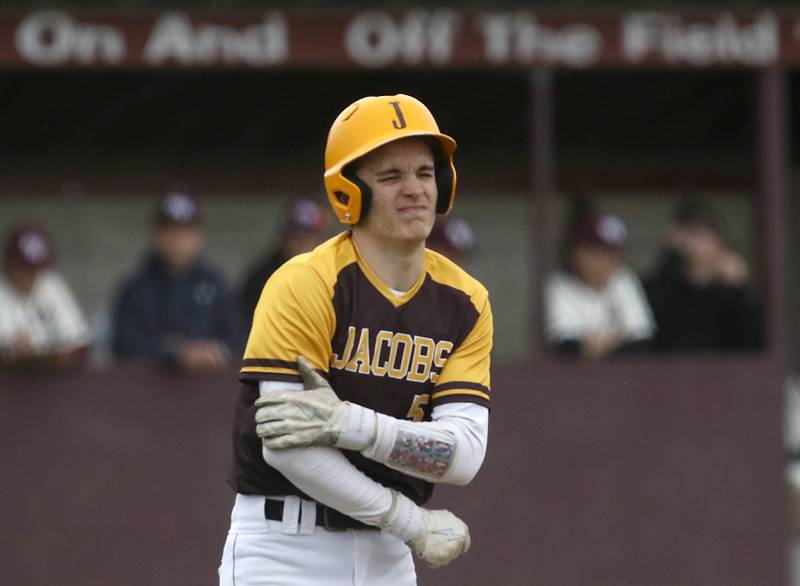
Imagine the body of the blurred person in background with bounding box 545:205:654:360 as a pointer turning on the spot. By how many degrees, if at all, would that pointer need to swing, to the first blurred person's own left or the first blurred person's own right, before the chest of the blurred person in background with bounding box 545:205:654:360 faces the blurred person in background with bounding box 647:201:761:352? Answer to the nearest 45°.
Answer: approximately 135° to the first blurred person's own left

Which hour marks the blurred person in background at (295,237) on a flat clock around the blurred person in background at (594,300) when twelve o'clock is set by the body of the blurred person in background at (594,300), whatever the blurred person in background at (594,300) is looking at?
the blurred person in background at (295,237) is roughly at 2 o'clock from the blurred person in background at (594,300).

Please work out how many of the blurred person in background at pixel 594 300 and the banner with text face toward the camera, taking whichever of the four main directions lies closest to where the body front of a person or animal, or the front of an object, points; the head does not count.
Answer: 2

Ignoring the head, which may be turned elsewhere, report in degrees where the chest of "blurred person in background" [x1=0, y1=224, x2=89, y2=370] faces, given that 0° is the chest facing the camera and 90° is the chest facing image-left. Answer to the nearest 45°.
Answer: approximately 0°

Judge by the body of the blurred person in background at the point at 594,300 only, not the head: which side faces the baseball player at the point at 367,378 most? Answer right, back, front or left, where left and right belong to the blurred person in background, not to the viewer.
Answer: front

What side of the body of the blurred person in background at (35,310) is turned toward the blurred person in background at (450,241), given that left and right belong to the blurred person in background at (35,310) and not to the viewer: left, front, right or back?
left
